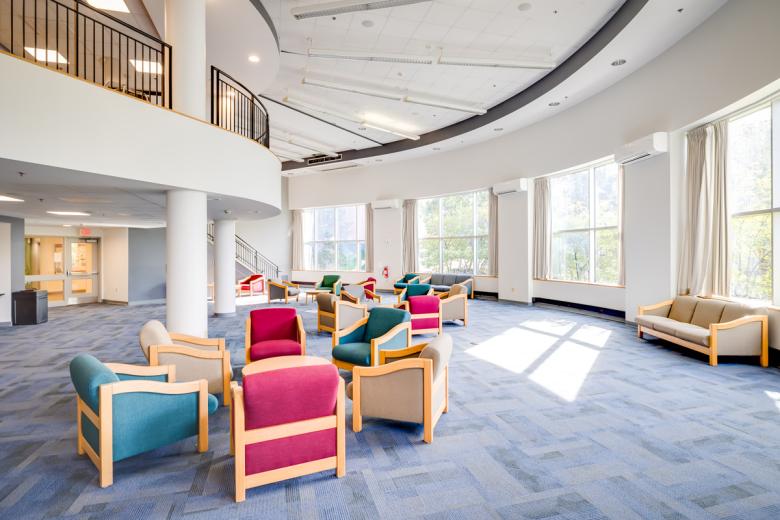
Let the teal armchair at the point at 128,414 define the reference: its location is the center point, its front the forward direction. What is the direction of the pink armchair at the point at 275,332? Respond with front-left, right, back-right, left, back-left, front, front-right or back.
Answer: front

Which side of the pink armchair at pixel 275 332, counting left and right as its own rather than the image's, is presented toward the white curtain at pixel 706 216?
left

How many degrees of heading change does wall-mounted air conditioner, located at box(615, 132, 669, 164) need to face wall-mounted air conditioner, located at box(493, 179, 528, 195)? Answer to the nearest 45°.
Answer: approximately 90° to its right

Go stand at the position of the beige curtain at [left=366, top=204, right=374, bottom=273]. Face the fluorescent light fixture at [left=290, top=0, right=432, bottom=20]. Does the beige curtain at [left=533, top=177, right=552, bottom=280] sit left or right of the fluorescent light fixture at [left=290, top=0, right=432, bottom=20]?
left

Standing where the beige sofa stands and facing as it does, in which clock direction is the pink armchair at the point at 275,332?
The pink armchair is roughly at 12 o'clock from the beige sofa.

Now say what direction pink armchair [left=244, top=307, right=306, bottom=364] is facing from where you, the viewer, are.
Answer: facing the viewer

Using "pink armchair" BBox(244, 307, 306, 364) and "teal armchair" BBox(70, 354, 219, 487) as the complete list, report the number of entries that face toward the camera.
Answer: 1

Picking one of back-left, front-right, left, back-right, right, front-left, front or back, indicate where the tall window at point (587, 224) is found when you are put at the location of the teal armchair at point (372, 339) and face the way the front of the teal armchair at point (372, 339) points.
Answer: back

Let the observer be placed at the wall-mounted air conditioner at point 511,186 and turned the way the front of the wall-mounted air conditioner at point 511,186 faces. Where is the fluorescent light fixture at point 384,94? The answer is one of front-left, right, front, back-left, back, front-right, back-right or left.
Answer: front

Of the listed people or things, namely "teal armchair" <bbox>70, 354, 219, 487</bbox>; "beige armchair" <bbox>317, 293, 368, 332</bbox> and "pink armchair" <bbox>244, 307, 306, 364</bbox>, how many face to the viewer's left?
0

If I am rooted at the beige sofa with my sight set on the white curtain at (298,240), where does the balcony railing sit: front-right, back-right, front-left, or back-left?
front-left

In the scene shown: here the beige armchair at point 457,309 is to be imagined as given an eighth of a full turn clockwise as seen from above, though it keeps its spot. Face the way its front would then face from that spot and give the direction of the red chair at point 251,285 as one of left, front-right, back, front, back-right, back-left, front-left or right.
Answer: front

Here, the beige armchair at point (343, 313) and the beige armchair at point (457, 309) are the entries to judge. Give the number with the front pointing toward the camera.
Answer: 0

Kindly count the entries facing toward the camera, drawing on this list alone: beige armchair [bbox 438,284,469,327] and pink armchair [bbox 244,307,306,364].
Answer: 1

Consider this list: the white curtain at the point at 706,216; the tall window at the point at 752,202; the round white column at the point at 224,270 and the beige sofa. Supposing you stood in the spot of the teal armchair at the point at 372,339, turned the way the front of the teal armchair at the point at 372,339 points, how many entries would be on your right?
1

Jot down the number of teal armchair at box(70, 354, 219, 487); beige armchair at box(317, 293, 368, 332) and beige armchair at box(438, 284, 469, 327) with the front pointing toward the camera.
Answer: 0

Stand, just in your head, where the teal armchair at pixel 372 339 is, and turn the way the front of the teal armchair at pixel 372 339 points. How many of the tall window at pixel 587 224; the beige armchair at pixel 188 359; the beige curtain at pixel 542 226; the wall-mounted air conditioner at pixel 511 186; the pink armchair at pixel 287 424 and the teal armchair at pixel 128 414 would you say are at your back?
3

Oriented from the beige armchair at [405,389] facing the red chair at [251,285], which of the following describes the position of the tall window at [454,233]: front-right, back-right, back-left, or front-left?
front-right

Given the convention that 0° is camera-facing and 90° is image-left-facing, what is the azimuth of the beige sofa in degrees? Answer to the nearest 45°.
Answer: approximately 45°
